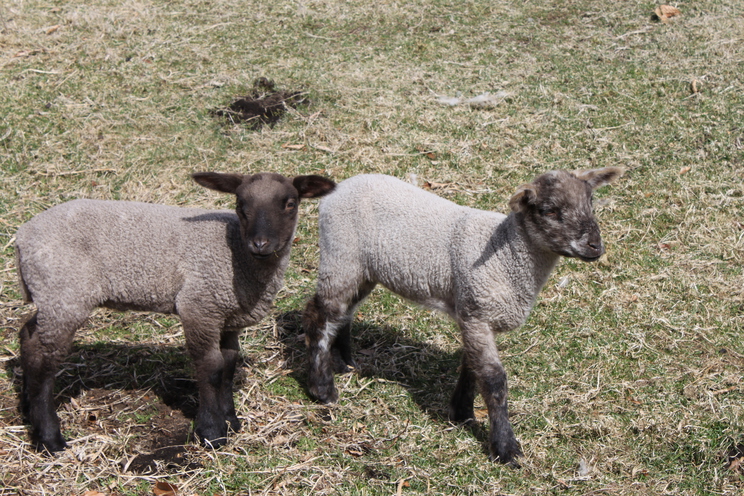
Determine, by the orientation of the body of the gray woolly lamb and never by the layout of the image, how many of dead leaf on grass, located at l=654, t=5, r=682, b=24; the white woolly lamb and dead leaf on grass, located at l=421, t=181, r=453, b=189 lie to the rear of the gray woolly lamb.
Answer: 0

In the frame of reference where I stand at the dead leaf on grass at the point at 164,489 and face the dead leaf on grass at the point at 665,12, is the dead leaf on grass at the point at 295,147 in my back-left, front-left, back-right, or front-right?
front-left

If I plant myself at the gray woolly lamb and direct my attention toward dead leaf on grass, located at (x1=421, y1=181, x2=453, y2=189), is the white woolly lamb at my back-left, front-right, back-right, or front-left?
front-right

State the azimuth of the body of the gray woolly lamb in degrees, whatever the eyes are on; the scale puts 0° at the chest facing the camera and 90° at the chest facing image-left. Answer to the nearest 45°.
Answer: approximately 270°

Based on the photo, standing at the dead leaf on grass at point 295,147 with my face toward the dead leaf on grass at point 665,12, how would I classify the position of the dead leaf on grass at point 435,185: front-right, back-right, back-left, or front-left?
front-right

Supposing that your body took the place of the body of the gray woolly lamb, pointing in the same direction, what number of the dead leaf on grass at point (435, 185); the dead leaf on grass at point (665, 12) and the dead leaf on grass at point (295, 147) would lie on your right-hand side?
0

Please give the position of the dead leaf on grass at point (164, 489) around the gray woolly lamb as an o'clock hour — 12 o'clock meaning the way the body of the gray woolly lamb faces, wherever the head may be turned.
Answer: The dead leaf on grass is roughly at 3 o'clock from the gray woolly lamb.

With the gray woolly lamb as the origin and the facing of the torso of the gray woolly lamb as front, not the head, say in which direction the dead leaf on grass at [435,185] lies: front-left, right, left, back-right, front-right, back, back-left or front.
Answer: front-left

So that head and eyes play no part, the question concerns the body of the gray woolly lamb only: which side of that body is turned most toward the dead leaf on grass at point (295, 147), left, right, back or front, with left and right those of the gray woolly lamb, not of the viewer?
left

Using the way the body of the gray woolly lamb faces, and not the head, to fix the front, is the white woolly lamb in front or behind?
in front

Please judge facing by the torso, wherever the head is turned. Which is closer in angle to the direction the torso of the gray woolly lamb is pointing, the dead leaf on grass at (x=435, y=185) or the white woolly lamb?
the white woolly lamb

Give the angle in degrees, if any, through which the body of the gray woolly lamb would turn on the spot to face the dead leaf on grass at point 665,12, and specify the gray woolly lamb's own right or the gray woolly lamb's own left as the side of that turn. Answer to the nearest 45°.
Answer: approximately 45° to the gray woolly lamb's own left
